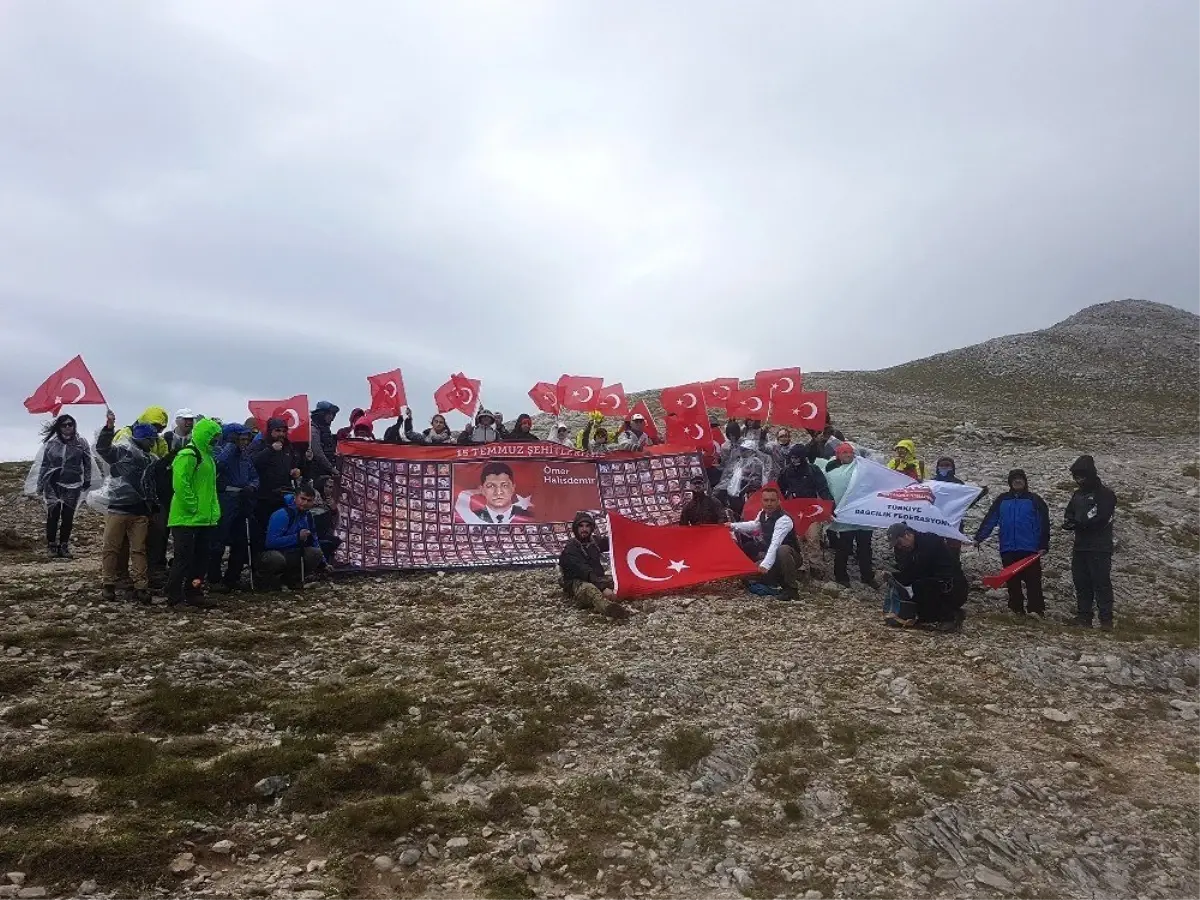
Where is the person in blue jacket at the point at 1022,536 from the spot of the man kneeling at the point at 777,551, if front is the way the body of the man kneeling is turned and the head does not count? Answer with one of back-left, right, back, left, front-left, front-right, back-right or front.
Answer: back-left

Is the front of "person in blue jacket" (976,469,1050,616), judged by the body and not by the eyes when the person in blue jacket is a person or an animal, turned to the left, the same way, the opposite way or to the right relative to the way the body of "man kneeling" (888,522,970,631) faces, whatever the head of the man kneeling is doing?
to the left

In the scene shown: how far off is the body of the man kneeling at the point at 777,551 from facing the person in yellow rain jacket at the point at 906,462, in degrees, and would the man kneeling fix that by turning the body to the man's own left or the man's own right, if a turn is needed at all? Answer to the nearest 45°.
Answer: approximately 180°

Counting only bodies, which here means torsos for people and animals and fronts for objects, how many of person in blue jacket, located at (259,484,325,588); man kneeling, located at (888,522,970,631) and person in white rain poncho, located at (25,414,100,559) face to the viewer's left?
1

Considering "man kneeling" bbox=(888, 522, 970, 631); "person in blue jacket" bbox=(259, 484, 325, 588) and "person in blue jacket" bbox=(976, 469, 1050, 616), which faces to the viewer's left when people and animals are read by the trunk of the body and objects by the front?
the man kneeling

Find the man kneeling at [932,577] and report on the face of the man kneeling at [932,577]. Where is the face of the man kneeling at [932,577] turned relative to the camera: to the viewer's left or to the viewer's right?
to the viewer's left

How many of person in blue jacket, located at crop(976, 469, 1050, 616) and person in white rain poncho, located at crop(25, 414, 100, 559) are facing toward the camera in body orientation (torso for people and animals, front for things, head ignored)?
2

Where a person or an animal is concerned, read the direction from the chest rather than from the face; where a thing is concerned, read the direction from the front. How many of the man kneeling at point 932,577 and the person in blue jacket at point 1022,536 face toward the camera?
1

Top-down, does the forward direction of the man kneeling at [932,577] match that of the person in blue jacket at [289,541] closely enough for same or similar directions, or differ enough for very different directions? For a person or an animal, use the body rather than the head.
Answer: very different directions

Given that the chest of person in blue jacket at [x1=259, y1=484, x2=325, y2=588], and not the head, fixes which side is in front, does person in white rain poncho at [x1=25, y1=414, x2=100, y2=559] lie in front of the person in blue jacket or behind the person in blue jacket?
behind

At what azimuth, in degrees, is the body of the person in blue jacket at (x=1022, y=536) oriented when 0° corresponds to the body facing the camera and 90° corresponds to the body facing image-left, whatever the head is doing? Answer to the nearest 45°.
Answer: approximately 0°

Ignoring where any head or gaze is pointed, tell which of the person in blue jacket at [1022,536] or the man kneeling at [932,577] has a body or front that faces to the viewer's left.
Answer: the man kneeling
